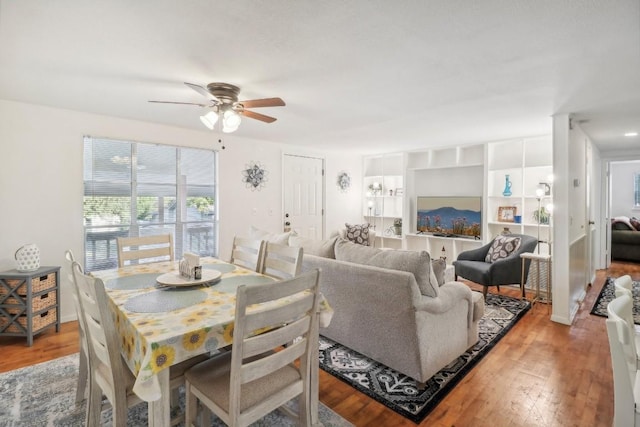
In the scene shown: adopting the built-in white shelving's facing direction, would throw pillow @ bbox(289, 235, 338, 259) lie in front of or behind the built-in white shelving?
in front

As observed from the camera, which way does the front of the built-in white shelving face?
facing the viewer and to the left of the viewer

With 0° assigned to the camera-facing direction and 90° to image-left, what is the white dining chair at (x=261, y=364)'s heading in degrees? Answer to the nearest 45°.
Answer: approximately 135°

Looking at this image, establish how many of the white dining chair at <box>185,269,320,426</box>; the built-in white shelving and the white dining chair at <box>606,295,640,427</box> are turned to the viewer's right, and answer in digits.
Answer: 1

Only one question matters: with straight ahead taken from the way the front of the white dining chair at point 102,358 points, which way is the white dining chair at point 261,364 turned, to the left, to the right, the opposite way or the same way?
to the left

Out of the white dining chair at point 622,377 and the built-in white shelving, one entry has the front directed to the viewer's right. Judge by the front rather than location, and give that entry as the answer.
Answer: the white dining chair

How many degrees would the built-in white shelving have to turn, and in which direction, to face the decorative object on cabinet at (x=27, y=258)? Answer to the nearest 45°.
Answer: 0° — it already faces it

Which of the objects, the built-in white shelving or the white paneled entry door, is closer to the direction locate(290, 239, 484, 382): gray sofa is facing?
the built-in white shelving

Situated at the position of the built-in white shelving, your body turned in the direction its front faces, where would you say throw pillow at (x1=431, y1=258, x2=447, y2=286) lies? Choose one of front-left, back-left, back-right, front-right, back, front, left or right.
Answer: front-left

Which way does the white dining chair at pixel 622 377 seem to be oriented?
to the viewer's right
